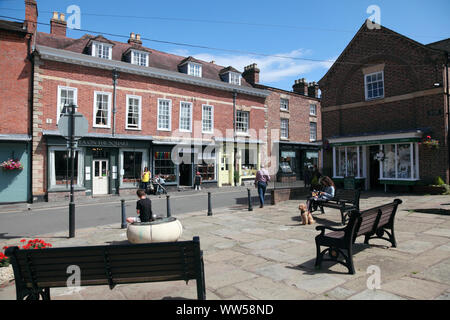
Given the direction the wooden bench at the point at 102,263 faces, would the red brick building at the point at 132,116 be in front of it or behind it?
in front

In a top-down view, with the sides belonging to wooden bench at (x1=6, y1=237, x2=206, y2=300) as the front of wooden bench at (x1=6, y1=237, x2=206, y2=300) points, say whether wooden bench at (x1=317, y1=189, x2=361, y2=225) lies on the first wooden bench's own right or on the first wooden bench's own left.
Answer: on the first wooden bench's own right

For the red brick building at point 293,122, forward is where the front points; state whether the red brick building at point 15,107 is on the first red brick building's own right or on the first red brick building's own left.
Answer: on the first red brick building's own right

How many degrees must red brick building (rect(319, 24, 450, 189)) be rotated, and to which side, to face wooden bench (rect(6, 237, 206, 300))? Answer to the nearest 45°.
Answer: approximately 45° to its left

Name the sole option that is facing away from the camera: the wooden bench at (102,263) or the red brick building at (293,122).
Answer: the wooden bench

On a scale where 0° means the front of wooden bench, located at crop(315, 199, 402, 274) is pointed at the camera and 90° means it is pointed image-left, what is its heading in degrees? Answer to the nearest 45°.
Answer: approximately 135°

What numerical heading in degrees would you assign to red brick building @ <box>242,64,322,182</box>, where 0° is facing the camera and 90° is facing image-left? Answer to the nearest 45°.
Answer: approximately 315°

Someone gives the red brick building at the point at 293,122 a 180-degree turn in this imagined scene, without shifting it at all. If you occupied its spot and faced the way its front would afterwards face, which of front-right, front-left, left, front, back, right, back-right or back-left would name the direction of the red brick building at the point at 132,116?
left

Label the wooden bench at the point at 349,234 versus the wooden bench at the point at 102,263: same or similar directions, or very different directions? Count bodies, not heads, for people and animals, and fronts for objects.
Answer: same or similar directions

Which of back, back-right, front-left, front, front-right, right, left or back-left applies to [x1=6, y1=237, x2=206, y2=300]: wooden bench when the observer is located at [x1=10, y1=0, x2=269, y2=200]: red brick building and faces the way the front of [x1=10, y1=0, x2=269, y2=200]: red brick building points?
front-right

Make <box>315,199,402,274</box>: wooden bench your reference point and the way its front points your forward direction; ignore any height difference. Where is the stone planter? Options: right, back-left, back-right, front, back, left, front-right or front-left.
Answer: front-left

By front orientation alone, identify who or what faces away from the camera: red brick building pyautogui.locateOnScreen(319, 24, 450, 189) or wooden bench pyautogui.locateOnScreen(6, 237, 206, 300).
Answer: the wooden bench

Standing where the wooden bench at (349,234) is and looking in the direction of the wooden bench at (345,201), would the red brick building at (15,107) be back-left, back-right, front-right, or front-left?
front-left

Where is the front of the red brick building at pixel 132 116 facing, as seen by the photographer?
facing the viewer and to the right of the viewer

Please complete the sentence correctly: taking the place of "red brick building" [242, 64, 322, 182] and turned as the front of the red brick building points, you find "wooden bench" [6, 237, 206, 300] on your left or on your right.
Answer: on your right

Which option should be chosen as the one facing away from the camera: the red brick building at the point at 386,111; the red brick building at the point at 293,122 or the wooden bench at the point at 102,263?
the wooden bench

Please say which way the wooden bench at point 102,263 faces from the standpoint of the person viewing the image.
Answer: facing away from the viewer

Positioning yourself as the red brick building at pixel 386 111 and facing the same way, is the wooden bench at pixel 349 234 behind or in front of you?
in front

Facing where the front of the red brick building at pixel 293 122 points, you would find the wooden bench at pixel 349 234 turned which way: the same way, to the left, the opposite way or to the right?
the opposite way
